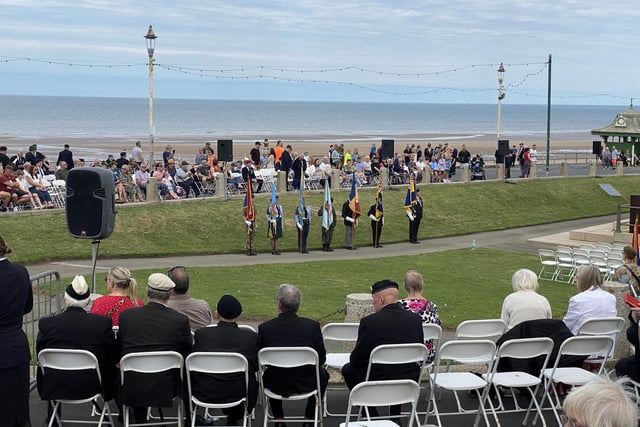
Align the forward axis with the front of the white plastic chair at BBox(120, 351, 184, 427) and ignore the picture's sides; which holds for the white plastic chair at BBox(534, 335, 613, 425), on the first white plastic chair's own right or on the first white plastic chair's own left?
on the first white plastic chair's own right

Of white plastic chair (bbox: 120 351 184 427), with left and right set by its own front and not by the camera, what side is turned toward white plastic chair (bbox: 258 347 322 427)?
right

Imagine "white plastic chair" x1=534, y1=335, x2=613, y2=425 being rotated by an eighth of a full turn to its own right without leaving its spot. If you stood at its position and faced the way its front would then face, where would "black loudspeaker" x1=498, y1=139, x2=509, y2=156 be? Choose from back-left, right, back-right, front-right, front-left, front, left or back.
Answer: front

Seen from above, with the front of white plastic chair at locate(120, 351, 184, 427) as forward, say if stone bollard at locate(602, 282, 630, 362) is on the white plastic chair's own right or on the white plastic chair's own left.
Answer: on the white plastic chair's own right

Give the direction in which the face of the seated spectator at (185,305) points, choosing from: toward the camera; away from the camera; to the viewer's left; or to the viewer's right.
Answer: away from the camera

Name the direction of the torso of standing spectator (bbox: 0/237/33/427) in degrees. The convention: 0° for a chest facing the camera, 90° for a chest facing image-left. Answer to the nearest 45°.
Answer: approximately 180°

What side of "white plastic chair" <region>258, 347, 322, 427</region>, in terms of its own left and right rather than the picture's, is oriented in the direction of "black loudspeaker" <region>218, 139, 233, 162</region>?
front

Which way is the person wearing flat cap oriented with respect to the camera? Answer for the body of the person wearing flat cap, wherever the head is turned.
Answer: away from the camera

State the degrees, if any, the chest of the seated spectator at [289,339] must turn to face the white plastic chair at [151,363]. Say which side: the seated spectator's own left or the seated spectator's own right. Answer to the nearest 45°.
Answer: approximately 90° to the seated spectator's own left

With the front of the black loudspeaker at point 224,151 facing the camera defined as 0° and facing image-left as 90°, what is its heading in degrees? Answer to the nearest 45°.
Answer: approximately 0°

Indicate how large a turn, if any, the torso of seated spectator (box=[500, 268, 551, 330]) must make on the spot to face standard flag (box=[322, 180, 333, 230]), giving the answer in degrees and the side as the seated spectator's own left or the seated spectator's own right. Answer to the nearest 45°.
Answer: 0° — they already face it

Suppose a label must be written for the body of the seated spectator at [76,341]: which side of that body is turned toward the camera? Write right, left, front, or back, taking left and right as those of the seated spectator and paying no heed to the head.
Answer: back

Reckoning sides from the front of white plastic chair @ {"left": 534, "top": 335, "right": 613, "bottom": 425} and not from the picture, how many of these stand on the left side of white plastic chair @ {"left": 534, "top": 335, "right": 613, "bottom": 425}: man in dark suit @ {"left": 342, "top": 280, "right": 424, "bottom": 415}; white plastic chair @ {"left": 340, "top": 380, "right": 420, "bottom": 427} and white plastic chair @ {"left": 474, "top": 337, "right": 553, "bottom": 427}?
3

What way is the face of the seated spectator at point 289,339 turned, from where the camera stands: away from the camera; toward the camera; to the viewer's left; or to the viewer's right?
away from the camera
